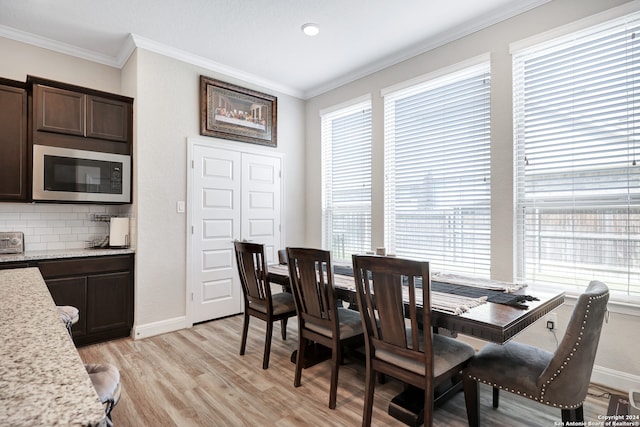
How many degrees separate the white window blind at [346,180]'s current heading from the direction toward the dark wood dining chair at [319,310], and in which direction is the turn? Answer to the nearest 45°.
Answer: approximately 45° to its left

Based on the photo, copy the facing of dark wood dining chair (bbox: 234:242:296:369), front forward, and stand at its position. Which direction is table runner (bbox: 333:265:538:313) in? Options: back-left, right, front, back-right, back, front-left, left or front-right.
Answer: right

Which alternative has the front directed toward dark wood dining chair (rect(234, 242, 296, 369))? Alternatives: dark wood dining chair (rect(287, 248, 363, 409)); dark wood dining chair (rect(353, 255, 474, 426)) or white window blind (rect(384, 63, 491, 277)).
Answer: the white window blind

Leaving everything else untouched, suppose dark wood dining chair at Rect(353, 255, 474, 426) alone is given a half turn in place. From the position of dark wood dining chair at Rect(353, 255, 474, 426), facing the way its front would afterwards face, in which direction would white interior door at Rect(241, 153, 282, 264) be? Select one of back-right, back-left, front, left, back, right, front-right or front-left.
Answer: right

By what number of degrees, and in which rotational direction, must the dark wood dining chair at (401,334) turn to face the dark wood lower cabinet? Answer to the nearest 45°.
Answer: approximately 135° to its left

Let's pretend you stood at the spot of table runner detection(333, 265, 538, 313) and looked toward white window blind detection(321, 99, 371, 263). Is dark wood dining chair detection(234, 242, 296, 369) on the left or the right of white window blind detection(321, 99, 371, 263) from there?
left

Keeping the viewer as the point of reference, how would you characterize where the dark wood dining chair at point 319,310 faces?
facing away from the viewer and to the right of the viewer

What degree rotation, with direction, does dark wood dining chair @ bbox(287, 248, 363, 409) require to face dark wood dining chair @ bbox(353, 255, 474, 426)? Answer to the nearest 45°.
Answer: approximately 90° to its right

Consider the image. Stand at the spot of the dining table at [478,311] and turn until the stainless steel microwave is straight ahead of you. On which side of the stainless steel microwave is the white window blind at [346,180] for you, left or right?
right

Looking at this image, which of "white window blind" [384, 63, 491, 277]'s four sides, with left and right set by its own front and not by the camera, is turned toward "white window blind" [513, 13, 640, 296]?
left

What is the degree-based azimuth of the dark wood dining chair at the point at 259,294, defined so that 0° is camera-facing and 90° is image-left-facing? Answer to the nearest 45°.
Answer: approximately 225°

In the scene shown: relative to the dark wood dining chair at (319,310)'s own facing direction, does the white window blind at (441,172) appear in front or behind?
in front

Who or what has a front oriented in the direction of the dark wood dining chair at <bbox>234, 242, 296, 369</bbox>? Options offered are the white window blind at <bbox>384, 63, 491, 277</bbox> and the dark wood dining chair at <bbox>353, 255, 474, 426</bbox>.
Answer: the white window blind

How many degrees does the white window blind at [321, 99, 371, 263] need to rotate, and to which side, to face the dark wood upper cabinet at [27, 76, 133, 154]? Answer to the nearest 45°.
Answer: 0° — it already faces it

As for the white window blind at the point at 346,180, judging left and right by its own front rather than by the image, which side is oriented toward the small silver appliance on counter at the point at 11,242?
front

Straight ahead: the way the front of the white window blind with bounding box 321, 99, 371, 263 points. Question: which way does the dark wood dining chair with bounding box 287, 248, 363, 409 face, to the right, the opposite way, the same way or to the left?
the opposite way
